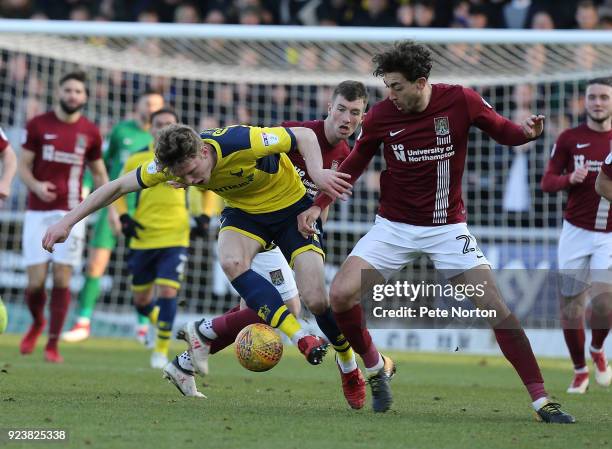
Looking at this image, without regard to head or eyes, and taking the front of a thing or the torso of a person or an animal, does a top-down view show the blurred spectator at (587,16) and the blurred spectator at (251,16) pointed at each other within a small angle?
no

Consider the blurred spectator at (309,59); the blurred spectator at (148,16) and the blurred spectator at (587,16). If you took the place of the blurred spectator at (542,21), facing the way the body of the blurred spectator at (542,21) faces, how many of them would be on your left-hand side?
1

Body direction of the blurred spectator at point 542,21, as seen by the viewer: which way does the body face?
toward the camera

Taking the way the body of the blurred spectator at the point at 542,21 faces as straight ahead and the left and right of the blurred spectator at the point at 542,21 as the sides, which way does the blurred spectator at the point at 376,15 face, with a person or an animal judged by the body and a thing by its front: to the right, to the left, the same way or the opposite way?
the same way

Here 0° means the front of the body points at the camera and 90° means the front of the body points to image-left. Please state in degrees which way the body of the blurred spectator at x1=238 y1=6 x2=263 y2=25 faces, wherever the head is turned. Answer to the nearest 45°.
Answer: approximately 0°

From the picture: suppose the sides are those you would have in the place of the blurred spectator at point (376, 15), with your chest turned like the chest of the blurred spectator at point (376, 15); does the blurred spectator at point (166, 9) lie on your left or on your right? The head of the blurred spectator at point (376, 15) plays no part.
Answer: on your right

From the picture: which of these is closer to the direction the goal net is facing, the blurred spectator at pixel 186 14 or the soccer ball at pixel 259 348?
the soccer ball

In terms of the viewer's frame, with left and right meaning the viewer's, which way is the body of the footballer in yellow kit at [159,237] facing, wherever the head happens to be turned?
facing the viewer

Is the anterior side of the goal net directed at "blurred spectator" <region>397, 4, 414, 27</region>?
no

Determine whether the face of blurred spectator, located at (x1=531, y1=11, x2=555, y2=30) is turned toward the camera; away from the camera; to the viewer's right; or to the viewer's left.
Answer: toward the camera

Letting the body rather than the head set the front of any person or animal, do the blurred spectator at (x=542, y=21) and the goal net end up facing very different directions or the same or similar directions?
same or similar directions

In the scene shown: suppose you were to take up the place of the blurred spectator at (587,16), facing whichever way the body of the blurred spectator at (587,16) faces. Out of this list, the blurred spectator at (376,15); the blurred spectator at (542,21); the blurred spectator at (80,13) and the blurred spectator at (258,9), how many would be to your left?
0

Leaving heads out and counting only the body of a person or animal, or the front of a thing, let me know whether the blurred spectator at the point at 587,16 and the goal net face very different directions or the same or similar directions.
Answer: same or similar directions

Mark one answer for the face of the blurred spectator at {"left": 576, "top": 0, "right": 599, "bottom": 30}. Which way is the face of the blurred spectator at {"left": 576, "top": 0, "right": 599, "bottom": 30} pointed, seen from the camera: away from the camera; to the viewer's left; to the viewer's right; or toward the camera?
toward the camera
